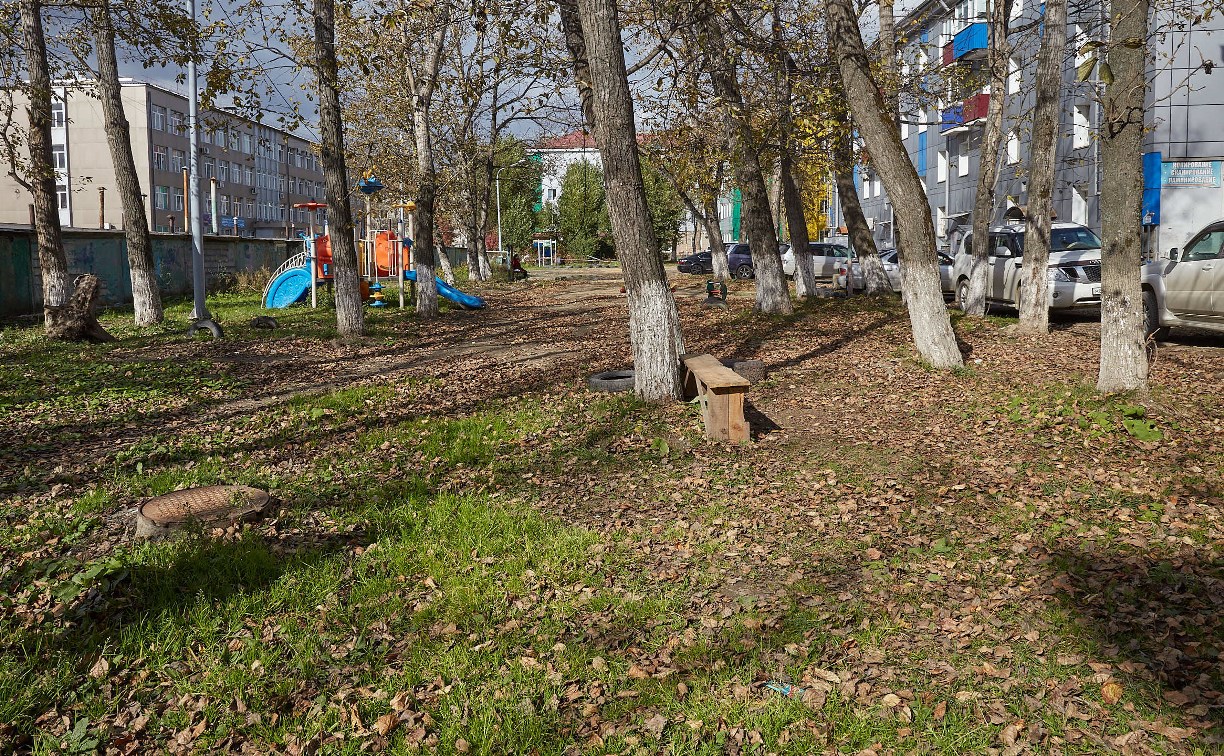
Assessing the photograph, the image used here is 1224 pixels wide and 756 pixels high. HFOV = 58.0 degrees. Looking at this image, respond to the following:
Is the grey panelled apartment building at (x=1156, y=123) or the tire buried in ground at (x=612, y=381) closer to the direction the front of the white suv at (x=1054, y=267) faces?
the tire buried in ground

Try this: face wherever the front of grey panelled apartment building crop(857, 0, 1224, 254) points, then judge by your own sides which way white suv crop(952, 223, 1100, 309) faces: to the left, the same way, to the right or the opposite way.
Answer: to the left

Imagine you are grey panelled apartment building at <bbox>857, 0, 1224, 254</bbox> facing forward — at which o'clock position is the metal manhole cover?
The metal manhole cover is roughly at 11 o'clock from the grey panelled apartment building.

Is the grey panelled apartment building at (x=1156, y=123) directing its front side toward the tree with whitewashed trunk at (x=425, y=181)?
yes

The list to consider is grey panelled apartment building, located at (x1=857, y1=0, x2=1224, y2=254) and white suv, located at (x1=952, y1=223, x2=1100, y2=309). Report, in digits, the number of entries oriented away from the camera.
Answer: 0

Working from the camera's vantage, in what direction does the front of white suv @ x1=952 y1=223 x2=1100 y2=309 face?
facing the viewer and to the right of the viewer

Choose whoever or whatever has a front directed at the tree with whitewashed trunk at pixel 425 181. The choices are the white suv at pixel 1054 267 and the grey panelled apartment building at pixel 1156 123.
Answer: the grey panelled apartment building

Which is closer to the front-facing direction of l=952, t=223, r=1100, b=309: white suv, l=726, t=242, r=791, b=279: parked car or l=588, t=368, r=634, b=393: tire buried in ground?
the tire buried in ground

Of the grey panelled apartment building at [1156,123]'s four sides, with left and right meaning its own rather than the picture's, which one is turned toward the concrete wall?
front

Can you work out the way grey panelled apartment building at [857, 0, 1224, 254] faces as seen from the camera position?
facing the viewer and to the left of the viewer

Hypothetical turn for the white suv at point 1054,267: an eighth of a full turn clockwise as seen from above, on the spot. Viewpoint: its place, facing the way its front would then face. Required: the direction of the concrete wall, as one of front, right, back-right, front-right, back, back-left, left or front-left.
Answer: right

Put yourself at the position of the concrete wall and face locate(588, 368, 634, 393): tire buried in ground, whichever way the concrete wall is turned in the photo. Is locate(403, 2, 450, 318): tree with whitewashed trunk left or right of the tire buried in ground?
left
